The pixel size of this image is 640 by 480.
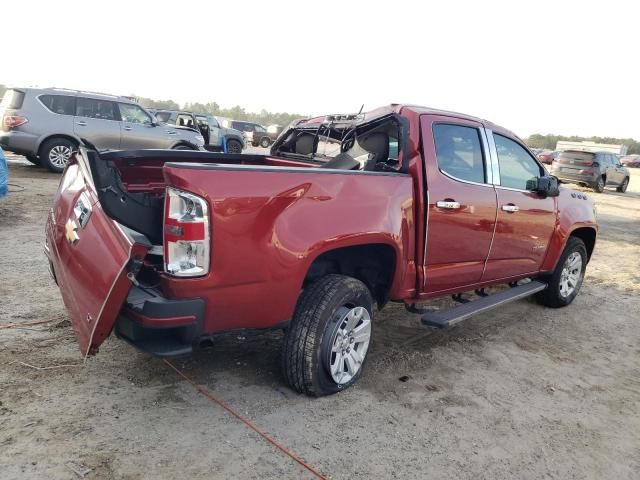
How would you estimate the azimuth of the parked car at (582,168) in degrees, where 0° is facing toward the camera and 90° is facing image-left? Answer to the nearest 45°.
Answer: approximately 225°

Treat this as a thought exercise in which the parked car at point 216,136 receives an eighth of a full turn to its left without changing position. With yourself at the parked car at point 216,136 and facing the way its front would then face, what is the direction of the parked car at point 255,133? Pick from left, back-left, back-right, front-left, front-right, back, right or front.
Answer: front-left

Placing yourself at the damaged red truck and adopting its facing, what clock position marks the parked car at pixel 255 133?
The parked car is roughly at 10 o'clock from the damaged red truck.

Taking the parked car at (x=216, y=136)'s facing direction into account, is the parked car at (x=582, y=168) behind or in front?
in front

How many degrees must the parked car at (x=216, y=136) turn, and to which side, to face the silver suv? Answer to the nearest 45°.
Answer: approximately 135° to its right

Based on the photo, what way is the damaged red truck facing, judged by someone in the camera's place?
facing away from the viewer and to the right of the viewer
